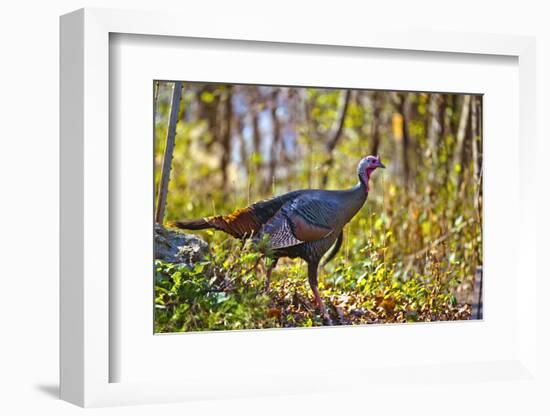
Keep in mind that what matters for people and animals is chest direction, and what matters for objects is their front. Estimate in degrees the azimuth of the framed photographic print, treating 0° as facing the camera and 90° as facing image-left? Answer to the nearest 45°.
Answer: approximately 315°
